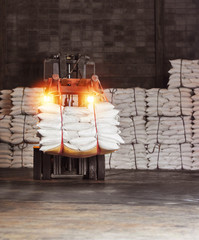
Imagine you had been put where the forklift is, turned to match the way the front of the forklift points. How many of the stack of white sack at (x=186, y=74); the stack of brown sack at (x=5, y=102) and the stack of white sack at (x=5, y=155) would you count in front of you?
0

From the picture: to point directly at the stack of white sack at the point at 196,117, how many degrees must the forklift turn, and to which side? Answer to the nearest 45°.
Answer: approximately 135° to its left

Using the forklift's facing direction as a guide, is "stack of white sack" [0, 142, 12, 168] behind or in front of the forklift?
behind

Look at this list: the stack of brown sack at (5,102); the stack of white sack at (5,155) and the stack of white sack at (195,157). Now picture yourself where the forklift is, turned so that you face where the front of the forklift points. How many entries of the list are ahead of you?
0

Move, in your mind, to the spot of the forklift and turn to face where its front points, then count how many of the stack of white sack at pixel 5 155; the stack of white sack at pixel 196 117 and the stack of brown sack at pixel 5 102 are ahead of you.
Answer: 0

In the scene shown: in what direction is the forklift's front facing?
toward the camera

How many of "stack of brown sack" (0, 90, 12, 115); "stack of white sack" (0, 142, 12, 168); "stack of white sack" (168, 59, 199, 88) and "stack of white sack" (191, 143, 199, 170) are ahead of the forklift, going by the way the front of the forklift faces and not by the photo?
0

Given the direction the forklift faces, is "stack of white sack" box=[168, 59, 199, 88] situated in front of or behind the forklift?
behind

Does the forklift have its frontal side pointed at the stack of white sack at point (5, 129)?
no

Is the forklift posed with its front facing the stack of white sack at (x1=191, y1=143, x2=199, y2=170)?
no
